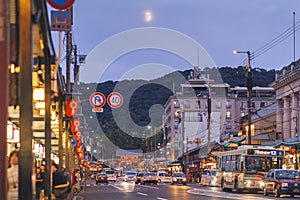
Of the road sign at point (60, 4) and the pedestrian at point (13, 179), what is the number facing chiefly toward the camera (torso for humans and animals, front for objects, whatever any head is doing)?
2

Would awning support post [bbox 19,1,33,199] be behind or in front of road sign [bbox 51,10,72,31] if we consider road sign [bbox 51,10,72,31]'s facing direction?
in front

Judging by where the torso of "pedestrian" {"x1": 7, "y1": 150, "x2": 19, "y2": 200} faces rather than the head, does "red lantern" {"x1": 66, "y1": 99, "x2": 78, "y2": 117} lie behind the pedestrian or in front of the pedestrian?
behind

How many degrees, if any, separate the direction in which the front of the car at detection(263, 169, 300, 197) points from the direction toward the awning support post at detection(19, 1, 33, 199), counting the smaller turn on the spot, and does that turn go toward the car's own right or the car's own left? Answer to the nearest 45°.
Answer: approximately 45° to the car's own right

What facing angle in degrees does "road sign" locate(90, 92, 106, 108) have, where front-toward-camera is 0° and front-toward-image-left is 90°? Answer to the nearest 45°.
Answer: approximately 0°

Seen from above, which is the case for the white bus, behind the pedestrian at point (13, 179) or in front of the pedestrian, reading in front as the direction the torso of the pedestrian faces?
behind

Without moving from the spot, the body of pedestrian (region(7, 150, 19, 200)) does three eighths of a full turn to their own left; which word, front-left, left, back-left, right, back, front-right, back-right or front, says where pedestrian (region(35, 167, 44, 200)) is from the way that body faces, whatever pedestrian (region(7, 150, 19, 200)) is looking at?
front-left

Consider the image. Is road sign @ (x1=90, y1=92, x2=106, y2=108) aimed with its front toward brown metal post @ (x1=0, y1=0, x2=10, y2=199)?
yes
